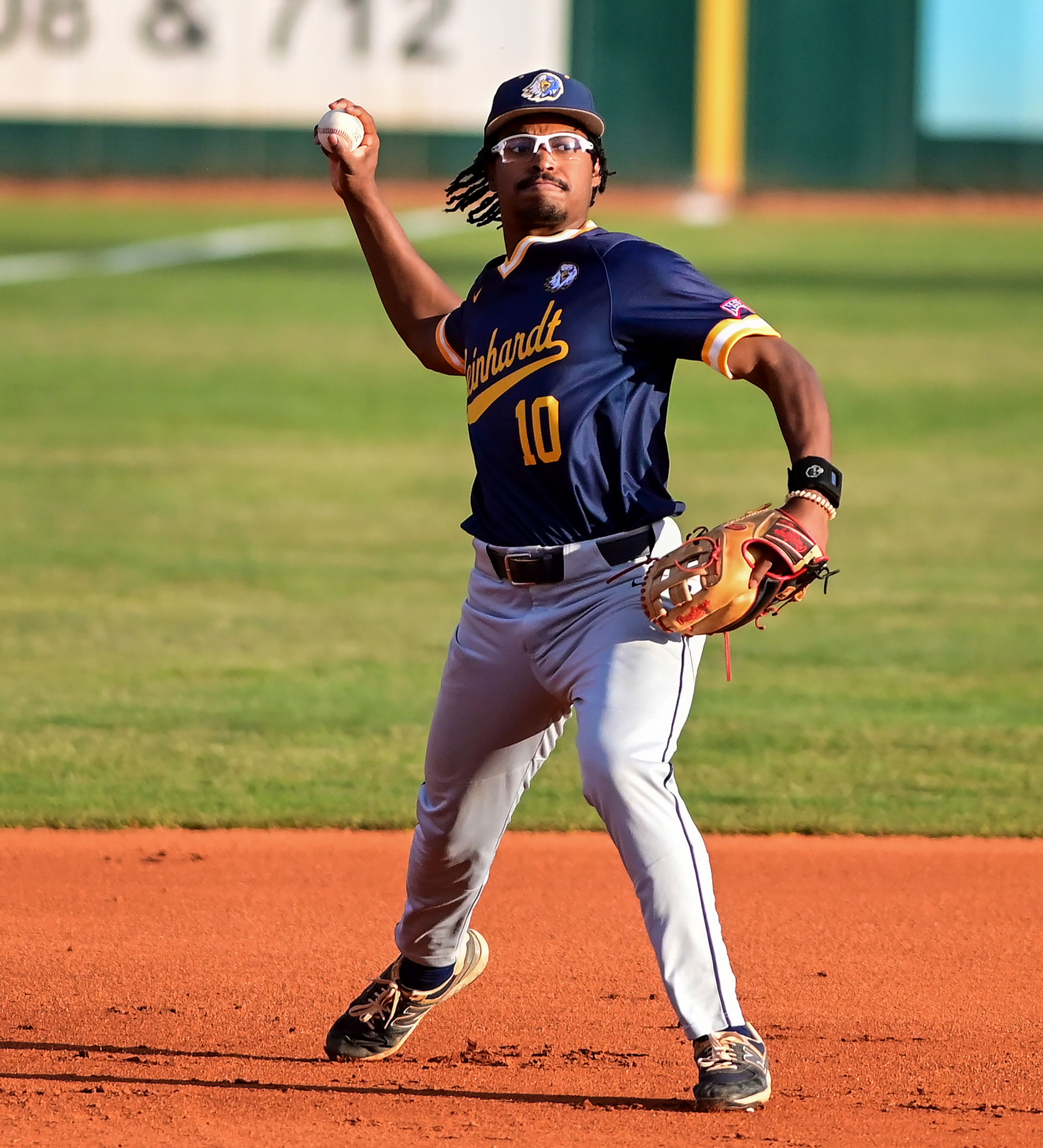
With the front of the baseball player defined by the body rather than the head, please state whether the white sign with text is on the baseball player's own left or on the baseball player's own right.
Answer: on the baseball player's own right

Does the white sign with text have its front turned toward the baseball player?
yes

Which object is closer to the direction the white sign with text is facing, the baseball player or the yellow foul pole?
the baseball player

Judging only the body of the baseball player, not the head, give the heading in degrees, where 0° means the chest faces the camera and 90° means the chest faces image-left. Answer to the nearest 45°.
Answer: approximately 45°

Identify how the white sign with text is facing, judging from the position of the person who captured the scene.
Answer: facing the viewer

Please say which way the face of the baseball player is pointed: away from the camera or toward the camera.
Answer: toward the camera

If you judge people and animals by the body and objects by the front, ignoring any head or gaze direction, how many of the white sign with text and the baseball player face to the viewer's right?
0

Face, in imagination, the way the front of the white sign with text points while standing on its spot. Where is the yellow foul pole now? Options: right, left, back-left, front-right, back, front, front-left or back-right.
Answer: left
